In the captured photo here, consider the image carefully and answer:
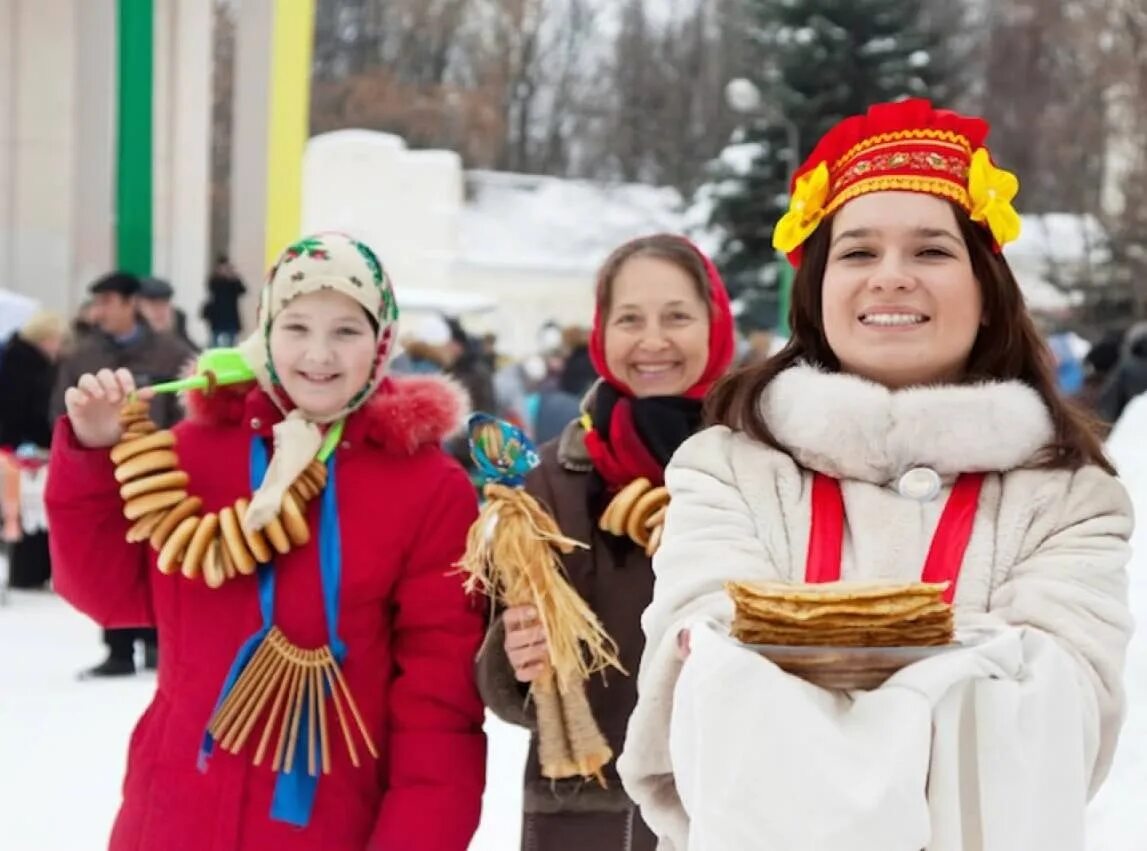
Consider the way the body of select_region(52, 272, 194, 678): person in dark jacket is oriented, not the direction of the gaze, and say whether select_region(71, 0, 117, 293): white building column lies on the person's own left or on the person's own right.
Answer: on the person's own right

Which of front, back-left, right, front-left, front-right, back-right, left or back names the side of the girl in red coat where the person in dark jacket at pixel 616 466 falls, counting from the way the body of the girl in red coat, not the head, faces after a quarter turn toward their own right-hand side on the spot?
back

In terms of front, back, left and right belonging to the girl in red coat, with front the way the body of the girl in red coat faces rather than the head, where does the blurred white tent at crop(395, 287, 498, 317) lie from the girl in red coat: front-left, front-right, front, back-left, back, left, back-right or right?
back

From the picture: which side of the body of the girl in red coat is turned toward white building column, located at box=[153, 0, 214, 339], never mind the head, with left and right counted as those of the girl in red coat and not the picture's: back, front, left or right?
back

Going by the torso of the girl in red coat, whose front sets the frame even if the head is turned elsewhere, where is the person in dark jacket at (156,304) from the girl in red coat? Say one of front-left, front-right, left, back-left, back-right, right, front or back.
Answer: back

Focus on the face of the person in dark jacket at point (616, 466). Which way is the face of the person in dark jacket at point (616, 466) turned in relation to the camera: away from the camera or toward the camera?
toward the camera

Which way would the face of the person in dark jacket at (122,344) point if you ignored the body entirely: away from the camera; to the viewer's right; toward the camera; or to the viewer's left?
toward the camera

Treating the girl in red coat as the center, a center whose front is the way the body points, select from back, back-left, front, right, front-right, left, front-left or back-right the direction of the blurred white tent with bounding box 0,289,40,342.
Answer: back

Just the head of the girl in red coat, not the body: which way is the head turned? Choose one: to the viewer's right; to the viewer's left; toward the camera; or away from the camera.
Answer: toward the camera

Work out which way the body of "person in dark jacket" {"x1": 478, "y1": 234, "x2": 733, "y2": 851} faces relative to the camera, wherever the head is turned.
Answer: toward the camera

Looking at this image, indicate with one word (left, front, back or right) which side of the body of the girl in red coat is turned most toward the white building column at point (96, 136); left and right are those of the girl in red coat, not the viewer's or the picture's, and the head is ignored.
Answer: back

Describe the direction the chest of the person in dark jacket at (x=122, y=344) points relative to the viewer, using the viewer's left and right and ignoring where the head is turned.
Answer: facing the viewer and to the left of the viewer

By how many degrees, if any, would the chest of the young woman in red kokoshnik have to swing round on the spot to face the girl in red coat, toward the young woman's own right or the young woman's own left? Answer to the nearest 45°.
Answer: approximately 135° to the young woman's own right
